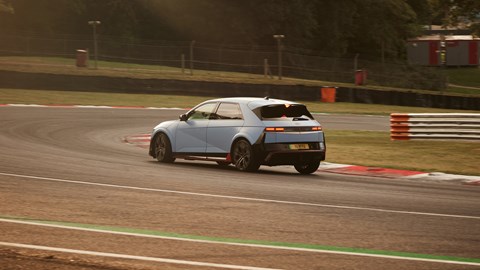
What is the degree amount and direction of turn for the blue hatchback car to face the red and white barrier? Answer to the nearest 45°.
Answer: approximately 90° to its right

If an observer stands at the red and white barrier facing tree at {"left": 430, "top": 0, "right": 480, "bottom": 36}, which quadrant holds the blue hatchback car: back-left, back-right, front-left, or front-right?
back-left

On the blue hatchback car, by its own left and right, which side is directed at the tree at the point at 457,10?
right

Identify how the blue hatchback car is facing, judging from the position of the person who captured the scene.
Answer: facing away from the viewer and to the left of the viewer
